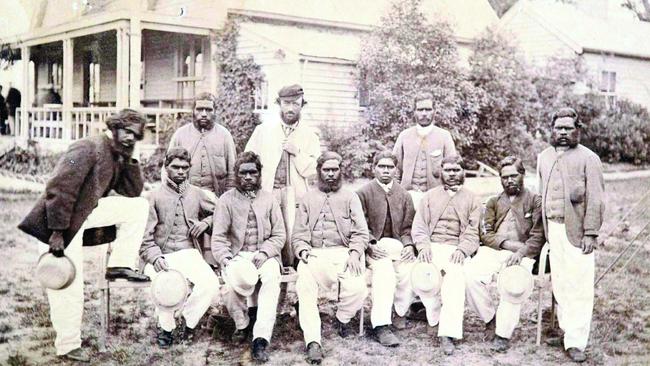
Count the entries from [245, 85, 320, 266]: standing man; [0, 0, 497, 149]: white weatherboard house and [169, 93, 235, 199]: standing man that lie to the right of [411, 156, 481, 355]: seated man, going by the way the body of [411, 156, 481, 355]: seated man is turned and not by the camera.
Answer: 3

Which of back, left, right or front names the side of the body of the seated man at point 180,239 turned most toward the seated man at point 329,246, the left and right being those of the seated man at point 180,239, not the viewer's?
left

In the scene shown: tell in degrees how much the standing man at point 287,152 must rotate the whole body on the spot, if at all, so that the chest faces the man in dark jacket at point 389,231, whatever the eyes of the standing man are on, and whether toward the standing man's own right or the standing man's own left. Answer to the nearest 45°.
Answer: approximately 90° to the standing man's own left

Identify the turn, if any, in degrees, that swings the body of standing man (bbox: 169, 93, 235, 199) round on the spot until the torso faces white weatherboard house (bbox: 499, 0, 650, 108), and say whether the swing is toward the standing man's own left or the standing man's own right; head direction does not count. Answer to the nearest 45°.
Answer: approximately 90° to the standing man's own left

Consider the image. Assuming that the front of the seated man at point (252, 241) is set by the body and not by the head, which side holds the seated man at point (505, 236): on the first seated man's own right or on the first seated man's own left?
on the first seated man's own left

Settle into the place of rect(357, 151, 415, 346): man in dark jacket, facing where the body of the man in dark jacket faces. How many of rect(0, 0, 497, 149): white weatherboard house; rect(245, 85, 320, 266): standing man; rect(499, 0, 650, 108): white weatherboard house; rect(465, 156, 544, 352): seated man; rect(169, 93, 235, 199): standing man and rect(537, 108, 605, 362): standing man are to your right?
3

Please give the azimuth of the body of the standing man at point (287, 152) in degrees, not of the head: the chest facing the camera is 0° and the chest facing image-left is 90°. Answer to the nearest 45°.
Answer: approximately 0°

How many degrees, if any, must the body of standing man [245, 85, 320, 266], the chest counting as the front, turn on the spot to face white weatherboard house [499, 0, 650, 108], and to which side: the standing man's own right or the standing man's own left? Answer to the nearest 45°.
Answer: approximately 90° to the standing man's own left

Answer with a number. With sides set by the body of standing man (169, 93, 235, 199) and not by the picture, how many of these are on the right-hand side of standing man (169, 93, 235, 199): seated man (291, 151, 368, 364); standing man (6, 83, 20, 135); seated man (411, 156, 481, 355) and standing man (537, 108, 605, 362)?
1

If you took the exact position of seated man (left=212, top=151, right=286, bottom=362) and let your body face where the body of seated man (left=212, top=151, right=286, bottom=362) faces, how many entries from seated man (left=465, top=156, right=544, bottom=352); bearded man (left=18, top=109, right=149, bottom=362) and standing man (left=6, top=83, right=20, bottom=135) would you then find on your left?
1
